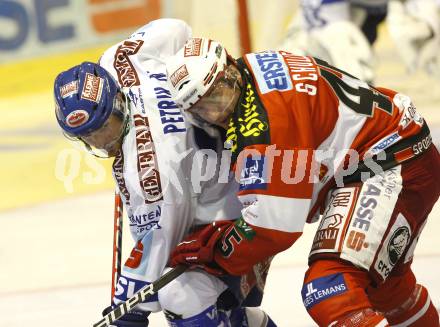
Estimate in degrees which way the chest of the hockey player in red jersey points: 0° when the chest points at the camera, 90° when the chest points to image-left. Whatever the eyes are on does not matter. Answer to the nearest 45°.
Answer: approximately 90°

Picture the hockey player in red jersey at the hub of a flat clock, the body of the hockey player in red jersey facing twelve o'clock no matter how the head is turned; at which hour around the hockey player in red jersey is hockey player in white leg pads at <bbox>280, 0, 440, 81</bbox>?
The hockey player in white leg pads is roughly at 3 o'clock from the hockey player in red jersey.

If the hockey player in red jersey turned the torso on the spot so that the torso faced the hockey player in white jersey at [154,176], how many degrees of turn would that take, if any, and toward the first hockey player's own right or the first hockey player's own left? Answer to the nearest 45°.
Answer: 0° — they already face them
